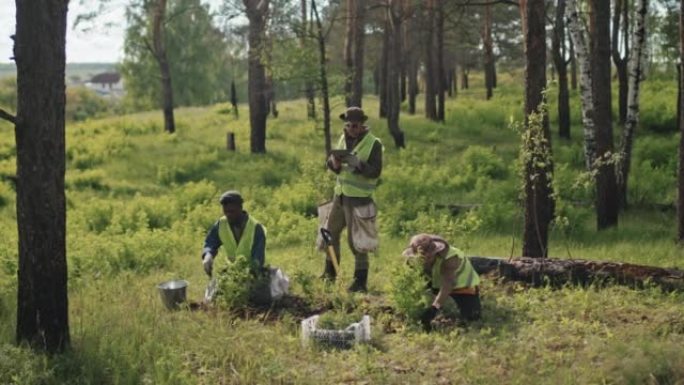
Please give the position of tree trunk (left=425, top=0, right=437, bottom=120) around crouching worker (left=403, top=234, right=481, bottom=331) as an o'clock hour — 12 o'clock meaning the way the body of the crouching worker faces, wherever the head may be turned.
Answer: The tree trunk is roughly at 3 o'clock from the crouching worker.

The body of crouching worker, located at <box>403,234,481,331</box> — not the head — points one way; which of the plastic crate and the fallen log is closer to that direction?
the plastic crate

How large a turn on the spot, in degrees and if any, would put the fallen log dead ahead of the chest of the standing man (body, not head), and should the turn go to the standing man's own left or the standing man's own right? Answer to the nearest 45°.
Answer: approximately 135° to the standing man's own left

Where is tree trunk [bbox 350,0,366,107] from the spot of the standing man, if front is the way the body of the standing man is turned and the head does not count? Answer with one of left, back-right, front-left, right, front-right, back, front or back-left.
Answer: back-right

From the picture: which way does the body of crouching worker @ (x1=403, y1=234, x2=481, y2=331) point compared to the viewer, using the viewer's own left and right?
facing to the left of the viewer

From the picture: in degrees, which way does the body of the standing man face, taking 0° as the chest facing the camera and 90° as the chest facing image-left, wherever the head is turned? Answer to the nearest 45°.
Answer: approximately 45°
